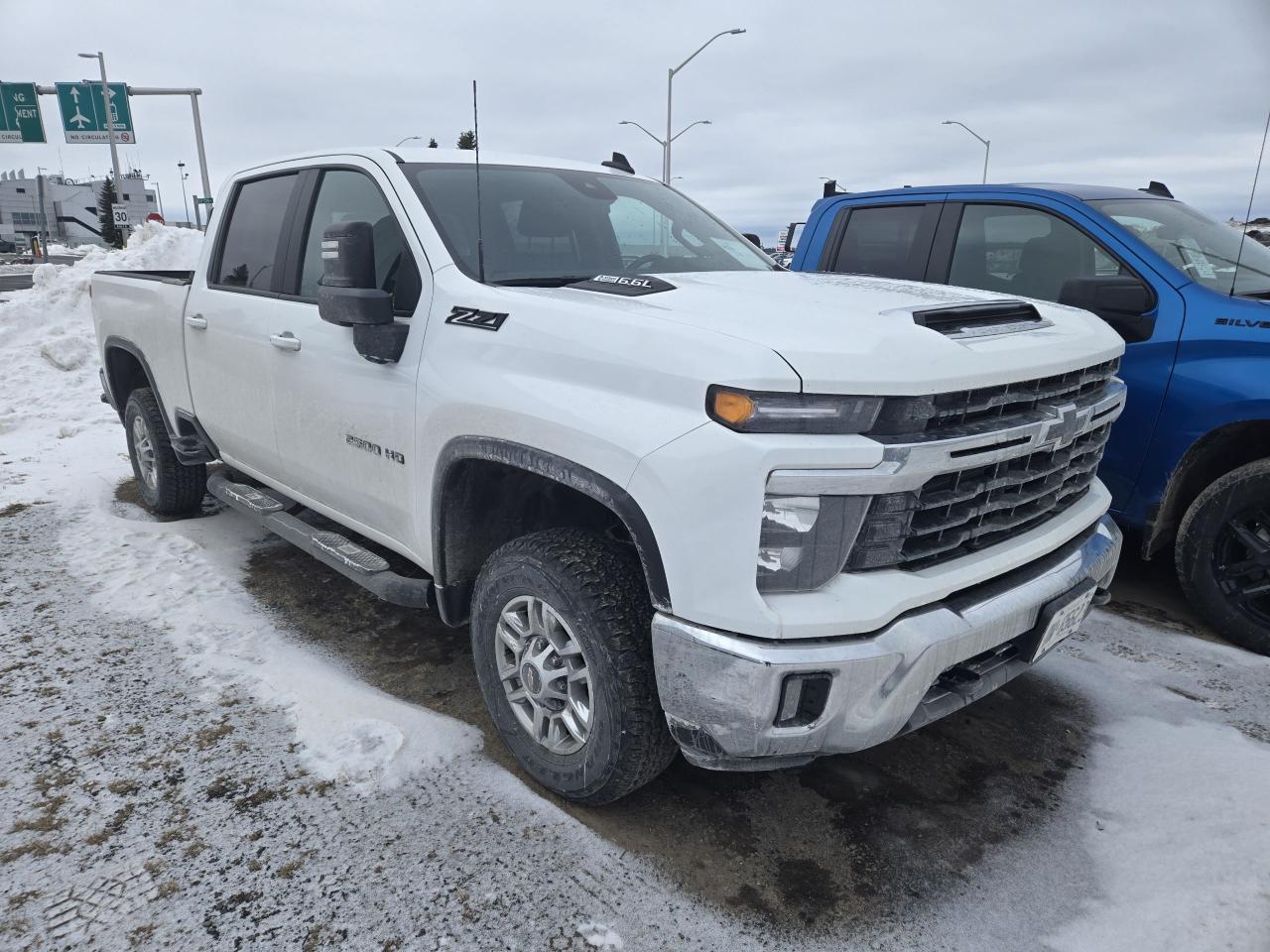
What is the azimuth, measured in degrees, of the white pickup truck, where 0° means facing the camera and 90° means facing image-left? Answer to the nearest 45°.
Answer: approximately 315°

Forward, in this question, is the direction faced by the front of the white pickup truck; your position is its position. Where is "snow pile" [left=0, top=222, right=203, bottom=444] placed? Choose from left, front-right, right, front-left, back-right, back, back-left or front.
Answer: back

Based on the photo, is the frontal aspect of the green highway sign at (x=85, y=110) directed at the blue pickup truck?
yes

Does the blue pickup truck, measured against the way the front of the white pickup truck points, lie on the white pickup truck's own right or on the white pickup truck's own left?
on the white pickup truck's own left

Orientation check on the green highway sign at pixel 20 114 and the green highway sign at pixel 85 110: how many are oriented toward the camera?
2

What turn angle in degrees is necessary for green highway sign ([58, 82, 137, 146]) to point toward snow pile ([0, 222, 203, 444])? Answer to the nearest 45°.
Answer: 0° — it already faces it

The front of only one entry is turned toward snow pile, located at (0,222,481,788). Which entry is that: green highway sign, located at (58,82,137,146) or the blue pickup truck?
the green highway sign

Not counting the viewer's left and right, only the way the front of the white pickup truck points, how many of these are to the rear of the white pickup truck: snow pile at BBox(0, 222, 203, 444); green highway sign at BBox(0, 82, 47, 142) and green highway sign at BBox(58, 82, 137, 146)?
3

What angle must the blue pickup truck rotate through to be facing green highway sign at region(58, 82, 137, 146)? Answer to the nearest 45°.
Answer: approximately 180°

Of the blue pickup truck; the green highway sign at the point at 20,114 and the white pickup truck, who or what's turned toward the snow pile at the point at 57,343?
the green highway sign

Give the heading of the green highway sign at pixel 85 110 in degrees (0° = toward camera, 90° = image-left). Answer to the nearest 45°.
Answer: approximately 0°

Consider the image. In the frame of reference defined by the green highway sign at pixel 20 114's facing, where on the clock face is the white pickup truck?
The white pickup truck is roughly at 12 o'clock from the green highway sign.

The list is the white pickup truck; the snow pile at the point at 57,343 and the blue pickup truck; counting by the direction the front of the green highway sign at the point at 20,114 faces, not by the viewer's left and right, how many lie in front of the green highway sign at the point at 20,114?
3

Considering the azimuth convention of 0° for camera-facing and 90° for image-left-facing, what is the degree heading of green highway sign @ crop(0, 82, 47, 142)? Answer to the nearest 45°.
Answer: approximately 0°
